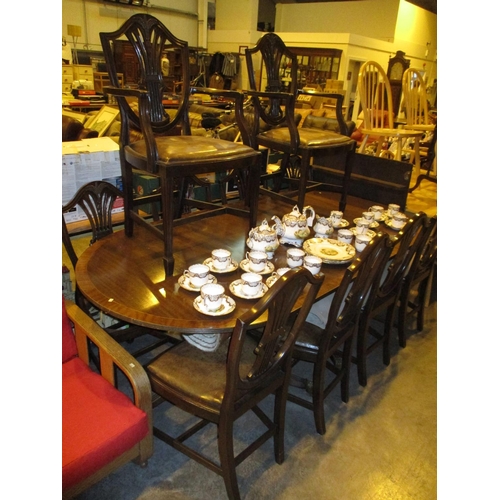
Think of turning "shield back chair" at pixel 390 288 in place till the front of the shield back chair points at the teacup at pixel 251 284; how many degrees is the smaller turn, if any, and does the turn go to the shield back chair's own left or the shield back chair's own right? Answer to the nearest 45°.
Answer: approximately 90° to the shield back chair's own left

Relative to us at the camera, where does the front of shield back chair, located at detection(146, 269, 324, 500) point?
facing away from the viewer and to the left of the viewer

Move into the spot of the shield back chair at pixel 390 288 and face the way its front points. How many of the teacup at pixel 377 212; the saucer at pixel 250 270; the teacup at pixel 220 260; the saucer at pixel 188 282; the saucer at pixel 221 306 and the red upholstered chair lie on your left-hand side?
5

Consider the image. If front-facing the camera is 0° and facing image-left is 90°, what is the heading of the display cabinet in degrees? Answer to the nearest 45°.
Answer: approximately 0°

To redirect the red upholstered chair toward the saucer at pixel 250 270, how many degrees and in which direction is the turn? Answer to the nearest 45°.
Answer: approximately 90° to its left

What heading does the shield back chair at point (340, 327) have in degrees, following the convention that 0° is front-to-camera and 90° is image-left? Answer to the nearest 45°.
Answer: approximately 135°

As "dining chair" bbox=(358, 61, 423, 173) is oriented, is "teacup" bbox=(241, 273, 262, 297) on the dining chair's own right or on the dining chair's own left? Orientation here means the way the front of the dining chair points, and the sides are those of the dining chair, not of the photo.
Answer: on the dining chair's own right

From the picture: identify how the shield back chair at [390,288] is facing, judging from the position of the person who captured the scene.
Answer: facing away from the viewer and to the left of the viewer

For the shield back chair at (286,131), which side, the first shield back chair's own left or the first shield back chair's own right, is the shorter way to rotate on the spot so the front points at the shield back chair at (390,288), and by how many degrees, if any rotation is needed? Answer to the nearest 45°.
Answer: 0° — it already faces it

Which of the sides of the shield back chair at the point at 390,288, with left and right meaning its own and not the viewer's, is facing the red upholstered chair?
left
